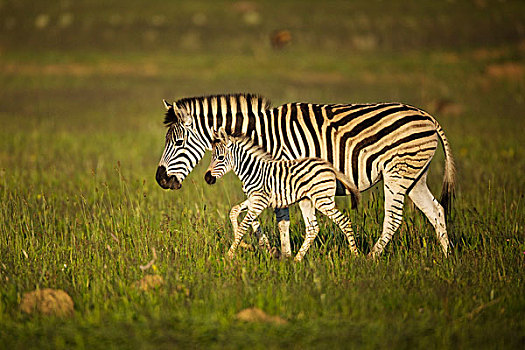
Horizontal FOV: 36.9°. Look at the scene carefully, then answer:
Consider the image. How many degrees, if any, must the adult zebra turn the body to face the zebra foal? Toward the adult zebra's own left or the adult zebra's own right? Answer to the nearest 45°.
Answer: approximately 45° to the adult zebra's own left

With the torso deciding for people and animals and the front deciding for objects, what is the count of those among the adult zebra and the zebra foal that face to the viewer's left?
2

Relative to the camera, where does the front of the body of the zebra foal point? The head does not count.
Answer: to the viewer's left

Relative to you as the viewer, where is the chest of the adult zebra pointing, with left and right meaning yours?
facing to the left of the viewer

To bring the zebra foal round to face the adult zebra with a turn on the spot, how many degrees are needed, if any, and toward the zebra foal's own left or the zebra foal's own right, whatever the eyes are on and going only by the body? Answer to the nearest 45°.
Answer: approximately 135° to the zebra foal's own right
